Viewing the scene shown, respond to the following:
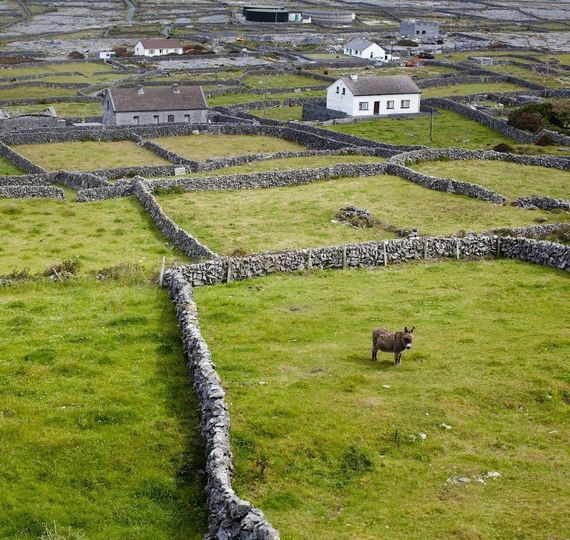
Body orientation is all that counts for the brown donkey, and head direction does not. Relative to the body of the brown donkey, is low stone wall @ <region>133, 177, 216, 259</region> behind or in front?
behind

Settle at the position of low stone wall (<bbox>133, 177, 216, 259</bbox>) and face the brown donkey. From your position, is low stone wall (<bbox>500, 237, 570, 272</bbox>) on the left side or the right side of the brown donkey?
left

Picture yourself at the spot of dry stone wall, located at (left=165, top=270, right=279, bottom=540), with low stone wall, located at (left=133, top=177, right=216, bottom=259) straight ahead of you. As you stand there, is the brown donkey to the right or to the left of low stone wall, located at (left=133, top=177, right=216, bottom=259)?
right

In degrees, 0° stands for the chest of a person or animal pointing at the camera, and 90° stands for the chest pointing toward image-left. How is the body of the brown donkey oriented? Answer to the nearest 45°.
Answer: approximately 315°

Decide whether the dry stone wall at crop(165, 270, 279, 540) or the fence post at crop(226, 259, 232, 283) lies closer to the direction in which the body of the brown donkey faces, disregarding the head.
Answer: the dry stone wall

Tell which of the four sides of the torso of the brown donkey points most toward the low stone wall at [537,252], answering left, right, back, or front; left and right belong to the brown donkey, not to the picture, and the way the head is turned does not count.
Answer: left

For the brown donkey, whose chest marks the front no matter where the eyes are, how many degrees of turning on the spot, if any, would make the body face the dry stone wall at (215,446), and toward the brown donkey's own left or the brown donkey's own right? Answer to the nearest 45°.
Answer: approximately 90° to the brown donkey's own right

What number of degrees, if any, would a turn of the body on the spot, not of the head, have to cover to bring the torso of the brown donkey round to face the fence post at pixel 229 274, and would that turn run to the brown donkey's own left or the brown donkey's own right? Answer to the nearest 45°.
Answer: approximately 180°

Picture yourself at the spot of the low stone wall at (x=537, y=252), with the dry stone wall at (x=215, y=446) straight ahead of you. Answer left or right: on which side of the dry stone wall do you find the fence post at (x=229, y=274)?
right
